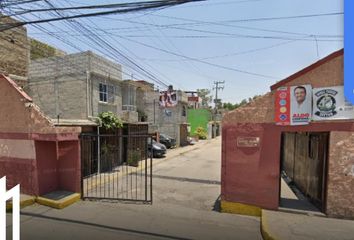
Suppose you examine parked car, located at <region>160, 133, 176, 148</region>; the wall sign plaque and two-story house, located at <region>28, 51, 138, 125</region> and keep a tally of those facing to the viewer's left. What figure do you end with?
0

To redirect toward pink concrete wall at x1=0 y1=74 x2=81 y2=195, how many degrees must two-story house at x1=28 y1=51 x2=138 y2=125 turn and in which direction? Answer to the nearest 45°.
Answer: approximately 45° to its right

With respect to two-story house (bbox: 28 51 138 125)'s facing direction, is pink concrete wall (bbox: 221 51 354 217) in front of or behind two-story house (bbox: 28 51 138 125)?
in front

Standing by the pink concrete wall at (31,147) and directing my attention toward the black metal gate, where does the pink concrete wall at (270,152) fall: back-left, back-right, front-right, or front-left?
front-right

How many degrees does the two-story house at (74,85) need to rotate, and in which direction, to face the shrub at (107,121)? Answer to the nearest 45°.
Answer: approximately 45° to its right

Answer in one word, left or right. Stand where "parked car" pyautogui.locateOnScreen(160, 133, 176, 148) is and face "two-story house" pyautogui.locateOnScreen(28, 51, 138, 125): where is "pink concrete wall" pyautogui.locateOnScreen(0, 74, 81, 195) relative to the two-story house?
left

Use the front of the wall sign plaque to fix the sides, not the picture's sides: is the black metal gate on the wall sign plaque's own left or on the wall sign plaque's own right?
on the wall sign plaque's own right

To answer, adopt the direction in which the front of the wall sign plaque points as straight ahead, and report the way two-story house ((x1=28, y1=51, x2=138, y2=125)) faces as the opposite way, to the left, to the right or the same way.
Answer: to the left

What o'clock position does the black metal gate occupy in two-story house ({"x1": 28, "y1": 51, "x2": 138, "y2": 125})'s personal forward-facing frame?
The black metal gate is roughly at 1 o'clock from the two-story house.

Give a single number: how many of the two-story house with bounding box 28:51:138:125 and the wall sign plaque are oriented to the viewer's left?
0

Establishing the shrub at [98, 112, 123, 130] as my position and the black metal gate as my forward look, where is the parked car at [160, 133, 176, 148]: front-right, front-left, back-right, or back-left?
back-left

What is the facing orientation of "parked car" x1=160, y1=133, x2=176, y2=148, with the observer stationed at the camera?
facing the viewer and to the right of the viewer

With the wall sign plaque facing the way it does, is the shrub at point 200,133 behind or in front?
behind

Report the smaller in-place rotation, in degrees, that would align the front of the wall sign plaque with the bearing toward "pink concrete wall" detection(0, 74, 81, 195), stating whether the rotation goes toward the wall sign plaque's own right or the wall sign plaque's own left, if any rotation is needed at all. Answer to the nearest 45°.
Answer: approximately 90° to the wall sign plaque's own right

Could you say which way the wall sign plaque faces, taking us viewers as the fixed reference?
facing the viewer

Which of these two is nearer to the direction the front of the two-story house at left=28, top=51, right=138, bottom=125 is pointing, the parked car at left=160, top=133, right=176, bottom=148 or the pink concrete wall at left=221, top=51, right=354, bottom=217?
the pink concrete wall

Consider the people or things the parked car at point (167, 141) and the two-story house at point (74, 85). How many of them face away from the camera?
0
